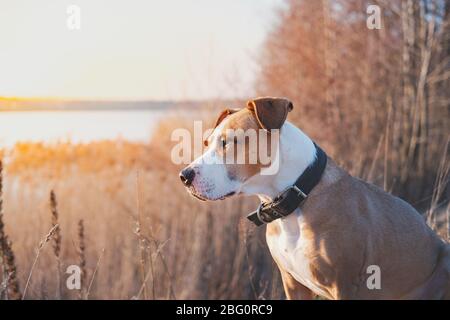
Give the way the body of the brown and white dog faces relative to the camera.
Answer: to the viewer's left
